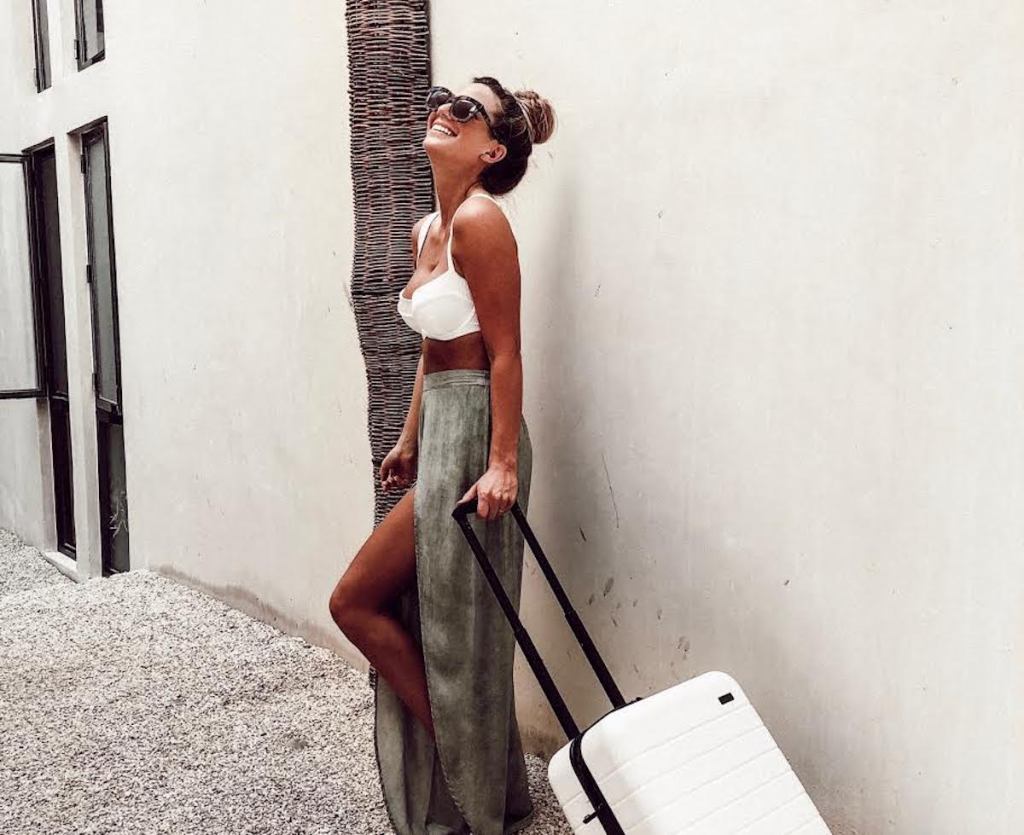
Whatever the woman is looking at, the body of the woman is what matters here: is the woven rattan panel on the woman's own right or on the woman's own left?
on the woman's own right

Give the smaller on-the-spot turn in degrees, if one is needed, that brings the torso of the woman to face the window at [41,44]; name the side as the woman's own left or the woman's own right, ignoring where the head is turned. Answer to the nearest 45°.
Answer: approximately 90° to the woman's own right

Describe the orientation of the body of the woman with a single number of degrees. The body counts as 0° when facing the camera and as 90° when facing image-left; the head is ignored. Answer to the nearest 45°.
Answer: approximately 45°

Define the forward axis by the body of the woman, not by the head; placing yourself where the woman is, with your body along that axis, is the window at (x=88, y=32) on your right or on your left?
on your right
